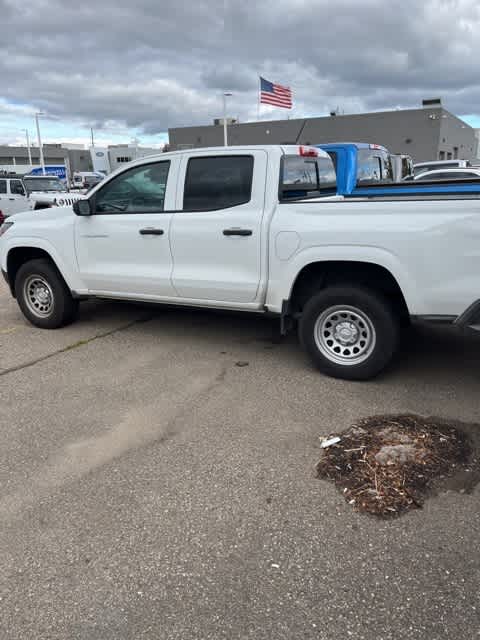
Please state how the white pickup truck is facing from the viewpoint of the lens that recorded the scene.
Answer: facing away from the viewer and to the left of the viewer

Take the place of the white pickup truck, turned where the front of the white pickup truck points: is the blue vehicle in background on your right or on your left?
on your right

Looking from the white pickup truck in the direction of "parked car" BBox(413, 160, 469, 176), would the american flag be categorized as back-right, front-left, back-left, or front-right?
front-left

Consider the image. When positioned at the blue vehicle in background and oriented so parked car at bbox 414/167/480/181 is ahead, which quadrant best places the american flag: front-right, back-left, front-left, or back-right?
front-left

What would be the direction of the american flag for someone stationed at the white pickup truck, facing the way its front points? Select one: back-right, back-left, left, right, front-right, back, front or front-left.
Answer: front-right

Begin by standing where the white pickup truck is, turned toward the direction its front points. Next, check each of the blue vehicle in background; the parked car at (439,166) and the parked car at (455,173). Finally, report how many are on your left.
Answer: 0

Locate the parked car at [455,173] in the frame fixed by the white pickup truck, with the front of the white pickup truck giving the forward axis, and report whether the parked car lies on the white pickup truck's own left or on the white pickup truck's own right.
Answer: on the white pickup truck's own right

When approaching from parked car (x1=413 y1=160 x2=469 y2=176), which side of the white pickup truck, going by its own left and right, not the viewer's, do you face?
right
